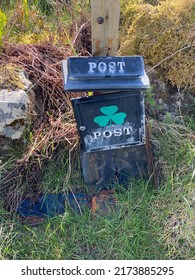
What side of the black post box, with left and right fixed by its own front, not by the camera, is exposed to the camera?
front
